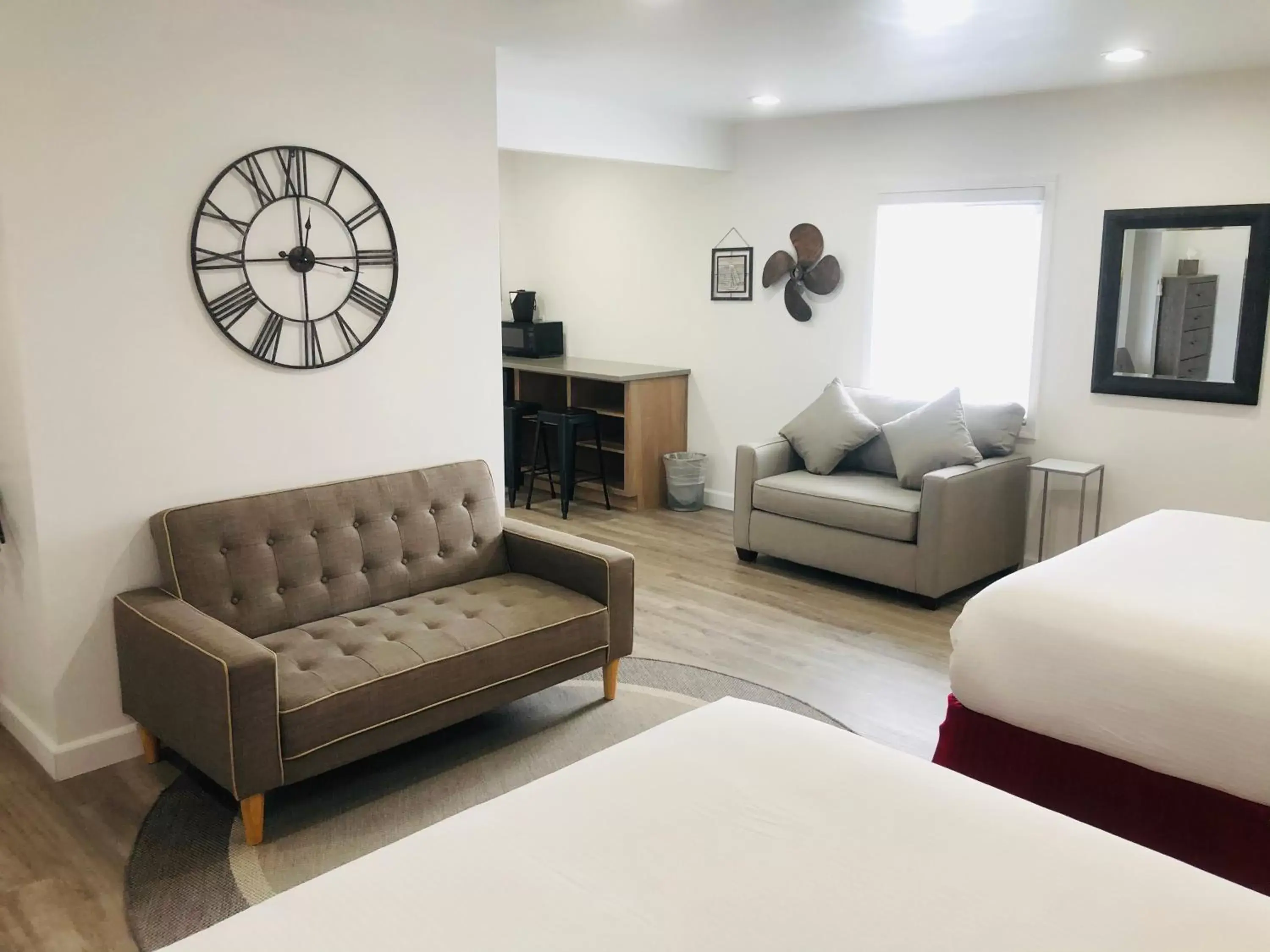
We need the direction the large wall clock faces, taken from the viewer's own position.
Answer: facing the viewer and to the right of the viewer

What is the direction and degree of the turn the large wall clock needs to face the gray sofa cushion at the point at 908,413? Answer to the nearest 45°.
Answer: approximately 45° to its left

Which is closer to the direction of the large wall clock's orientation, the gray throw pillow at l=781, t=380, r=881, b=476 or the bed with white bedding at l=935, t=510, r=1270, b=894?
the bed with white bedding

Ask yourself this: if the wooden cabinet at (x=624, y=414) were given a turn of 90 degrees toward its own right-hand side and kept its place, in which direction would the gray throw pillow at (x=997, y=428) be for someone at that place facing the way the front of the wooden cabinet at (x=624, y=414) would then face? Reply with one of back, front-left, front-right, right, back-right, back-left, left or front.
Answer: back

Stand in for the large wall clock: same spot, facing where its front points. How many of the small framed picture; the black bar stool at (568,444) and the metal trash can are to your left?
3

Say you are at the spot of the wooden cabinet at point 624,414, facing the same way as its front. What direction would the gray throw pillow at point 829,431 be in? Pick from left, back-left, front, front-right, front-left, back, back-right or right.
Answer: left

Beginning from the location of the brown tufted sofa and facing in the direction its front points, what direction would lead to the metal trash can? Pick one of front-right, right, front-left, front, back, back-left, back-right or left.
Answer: left

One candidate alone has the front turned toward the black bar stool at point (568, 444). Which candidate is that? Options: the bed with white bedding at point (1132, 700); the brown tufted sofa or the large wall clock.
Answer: the bed with white bedding

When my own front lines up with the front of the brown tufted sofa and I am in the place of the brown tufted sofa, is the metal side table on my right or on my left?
on my left

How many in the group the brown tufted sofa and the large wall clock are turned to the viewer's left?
0

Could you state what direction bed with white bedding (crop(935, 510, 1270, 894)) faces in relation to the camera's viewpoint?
facing away from the viewer and to the left of the viewer

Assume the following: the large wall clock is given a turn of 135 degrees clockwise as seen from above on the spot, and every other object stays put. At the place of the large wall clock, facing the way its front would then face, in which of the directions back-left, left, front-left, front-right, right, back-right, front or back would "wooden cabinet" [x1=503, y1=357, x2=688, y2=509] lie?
back-right

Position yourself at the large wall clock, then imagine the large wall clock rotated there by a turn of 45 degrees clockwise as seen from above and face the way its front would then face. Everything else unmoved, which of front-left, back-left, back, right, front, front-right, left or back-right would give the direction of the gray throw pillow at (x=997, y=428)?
left
